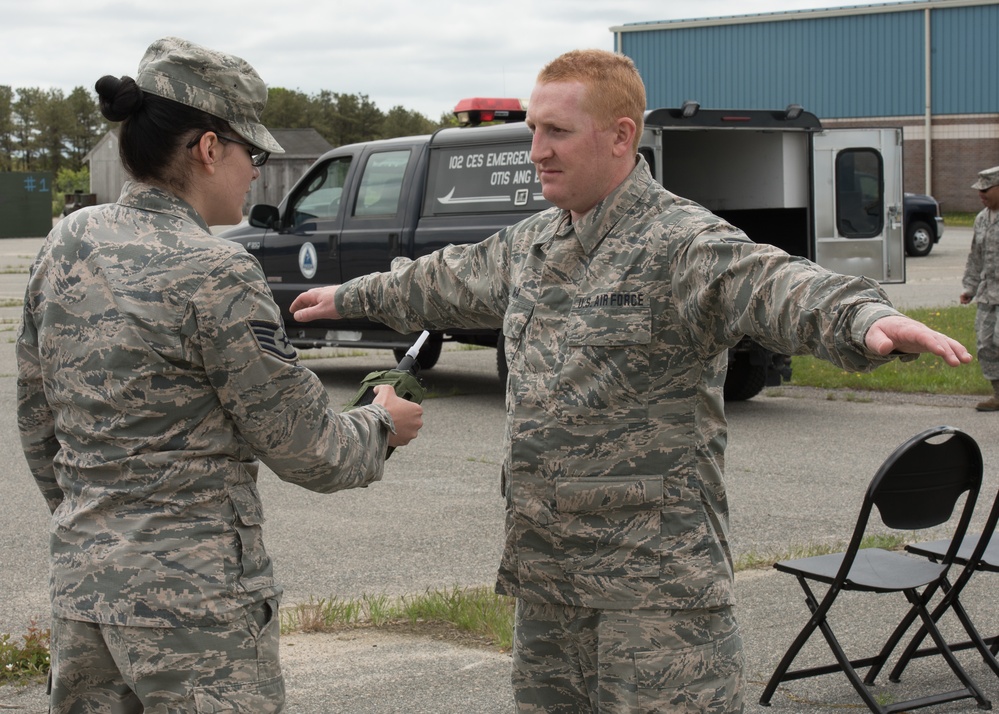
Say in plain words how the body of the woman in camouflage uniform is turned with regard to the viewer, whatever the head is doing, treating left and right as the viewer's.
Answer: facing away from the viewer and to the right of the viewer

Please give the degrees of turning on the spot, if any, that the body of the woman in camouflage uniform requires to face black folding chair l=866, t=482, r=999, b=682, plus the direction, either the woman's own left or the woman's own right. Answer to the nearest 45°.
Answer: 0° — they already face it

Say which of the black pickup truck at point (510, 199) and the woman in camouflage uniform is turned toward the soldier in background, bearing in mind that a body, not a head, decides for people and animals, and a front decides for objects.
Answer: the woman in camouflage uniform

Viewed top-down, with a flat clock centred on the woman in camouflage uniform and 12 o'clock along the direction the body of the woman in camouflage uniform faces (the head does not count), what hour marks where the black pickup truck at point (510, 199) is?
The black pickup truck is roughly at 11 o'clock from the woman in camouflage uniform.

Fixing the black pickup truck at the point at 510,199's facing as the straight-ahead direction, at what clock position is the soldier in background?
The soldier in background is roughly at 5 o'clock from the black pickup truck.

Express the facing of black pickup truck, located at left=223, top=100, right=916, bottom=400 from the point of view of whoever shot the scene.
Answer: facing away from the viewer and to the left of the viewer
